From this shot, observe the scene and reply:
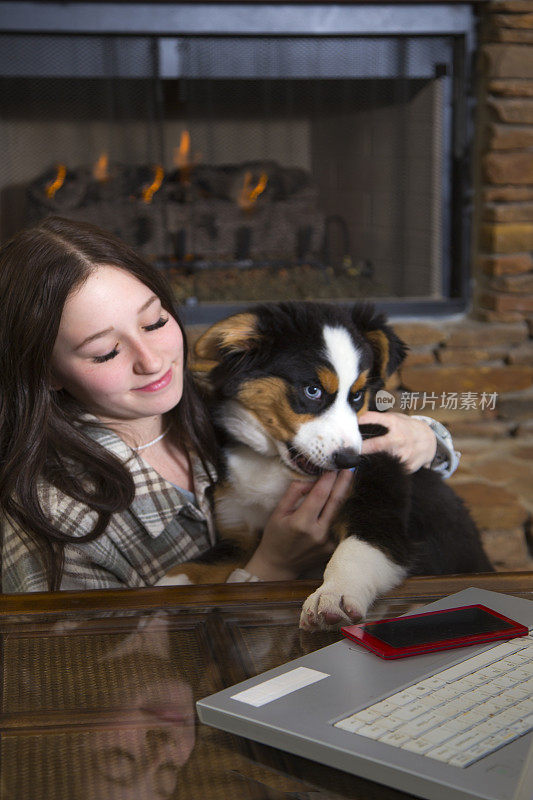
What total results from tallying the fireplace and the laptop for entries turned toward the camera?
1

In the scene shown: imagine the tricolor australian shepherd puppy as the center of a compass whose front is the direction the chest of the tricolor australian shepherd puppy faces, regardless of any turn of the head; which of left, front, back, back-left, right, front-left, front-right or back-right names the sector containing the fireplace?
back-right

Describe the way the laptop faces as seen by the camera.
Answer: facing away from the viewer and to the left of the viewer

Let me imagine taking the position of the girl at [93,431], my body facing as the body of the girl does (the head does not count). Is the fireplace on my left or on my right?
on my left

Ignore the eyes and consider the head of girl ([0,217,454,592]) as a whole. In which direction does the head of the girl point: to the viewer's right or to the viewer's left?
to the viewer's right

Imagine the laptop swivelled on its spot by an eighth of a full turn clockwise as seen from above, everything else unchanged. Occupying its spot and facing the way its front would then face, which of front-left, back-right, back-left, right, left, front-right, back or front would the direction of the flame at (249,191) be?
front

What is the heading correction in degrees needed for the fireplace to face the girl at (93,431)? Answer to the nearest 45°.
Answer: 0° — it already faces them

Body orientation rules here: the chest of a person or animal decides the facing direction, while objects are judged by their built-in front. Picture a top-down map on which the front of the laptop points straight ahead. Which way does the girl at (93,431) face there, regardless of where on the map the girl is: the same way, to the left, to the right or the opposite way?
the opposite way

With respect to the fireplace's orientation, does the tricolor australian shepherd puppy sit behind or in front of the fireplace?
in front

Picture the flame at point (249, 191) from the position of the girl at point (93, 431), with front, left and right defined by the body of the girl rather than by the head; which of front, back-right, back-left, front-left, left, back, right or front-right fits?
back-left

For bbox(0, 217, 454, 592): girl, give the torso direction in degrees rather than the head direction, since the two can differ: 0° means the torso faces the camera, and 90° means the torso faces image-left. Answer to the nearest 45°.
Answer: approximately 315°

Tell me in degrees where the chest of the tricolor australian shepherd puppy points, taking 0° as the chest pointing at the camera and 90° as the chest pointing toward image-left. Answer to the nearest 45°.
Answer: approximately 45°
